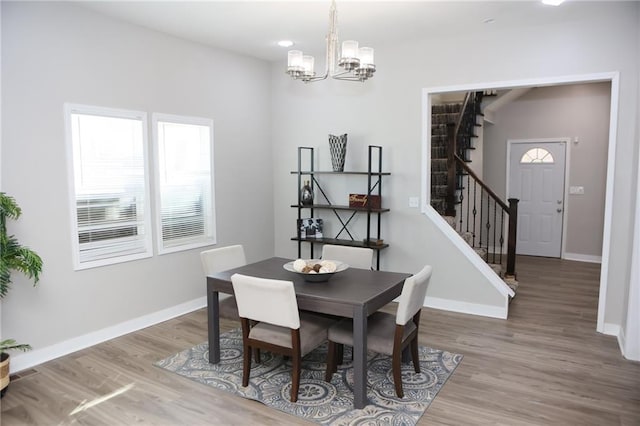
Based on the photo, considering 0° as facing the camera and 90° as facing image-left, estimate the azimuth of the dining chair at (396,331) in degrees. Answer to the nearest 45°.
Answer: approximately 135°

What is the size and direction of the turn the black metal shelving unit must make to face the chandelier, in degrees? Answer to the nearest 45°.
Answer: approximately 45° to its left

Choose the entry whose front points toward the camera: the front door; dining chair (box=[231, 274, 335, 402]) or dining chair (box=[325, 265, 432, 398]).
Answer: the front door

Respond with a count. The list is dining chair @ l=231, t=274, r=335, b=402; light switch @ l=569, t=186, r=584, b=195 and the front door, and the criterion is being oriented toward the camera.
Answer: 2

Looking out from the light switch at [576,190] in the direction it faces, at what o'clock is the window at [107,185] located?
The window is roughly at 1 o'clock from the light switch.

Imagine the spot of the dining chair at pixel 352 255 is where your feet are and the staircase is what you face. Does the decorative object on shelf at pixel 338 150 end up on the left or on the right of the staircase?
left

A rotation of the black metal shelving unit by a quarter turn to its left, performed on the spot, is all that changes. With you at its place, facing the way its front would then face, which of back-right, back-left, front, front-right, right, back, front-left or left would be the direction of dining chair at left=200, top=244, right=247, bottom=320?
right

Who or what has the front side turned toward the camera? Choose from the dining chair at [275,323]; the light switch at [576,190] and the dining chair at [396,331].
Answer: the light switch

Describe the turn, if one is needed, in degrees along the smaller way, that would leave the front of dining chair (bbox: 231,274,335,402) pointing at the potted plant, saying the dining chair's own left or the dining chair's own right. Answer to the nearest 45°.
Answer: approximately 135° to the dining chair's own left

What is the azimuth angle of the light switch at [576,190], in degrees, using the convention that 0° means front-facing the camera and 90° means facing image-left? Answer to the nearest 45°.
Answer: approximately 0°

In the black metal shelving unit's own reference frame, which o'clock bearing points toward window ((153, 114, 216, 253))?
The window is roughly at 1 o'clock from the black metal shelving unit.

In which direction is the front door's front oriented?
toward the camera

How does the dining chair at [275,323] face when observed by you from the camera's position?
facing away from the viewer and to the right of the viewer
